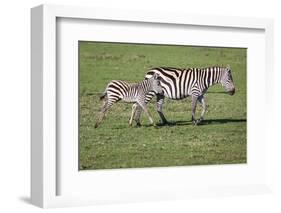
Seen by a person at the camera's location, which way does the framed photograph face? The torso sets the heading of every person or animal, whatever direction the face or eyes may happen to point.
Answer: facing the viewer and to the right of the viewer
